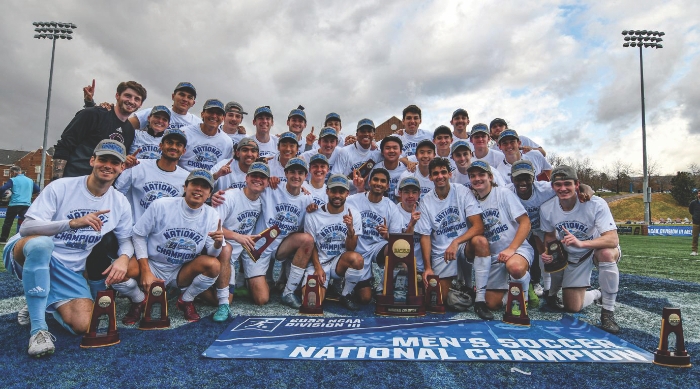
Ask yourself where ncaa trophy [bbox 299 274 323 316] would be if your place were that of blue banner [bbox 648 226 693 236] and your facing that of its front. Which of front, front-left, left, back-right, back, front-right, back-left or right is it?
front

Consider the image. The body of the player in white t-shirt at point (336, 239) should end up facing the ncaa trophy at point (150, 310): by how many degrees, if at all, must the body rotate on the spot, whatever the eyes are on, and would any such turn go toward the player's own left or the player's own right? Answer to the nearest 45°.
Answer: approximately 45° to the player's own right

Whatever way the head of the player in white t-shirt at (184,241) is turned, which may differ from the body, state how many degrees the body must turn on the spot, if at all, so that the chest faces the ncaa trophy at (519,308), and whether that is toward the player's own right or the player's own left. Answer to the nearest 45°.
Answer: approximately 45° to the player's own left

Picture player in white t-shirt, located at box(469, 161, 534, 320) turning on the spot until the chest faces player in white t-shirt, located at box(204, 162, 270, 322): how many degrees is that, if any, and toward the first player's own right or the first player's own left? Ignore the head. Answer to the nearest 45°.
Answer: approximately 45° to the first player's own right

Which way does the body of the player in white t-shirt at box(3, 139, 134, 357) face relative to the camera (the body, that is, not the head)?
toward the camera

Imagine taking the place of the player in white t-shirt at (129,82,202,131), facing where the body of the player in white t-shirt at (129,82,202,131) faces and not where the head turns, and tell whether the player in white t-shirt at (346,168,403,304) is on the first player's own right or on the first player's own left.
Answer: on the first player's own left

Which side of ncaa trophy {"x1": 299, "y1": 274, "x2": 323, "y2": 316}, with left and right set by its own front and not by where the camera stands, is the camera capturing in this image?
front

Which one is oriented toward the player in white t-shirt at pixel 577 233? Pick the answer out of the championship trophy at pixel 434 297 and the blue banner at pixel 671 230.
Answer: the blue banner

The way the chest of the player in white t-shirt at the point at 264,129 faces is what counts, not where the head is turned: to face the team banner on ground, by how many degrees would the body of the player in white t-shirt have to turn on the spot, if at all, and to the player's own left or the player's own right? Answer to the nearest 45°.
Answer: approximately 45° to the player's own left

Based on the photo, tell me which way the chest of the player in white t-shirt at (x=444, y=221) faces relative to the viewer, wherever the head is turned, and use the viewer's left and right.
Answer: facing the viewer

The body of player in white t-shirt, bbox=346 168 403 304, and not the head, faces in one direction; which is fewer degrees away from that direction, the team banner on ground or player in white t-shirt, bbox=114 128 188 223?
the team banner on ground

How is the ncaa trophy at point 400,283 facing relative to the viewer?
toward the camera

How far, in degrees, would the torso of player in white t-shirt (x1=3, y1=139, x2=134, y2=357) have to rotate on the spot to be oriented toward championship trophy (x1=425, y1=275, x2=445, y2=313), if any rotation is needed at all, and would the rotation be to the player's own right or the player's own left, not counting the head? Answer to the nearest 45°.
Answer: approximately 90° to the player's own left

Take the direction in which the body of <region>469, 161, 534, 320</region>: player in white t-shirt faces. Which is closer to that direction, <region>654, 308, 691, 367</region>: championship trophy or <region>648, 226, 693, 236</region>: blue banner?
the championship trophy
